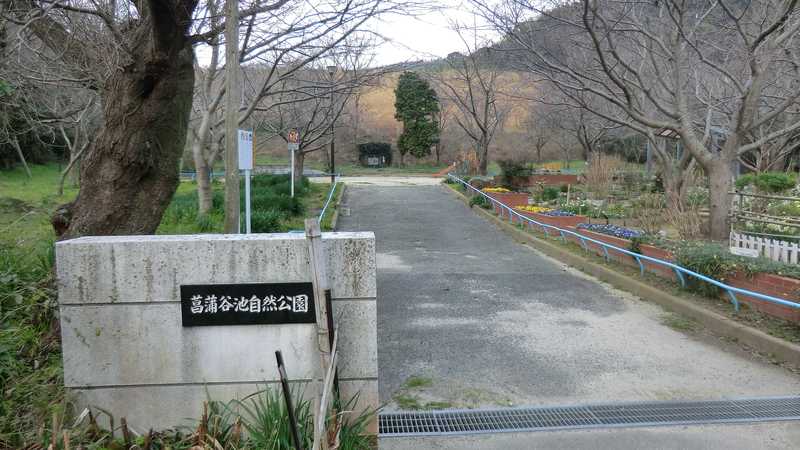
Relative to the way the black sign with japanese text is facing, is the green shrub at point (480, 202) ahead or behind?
behind

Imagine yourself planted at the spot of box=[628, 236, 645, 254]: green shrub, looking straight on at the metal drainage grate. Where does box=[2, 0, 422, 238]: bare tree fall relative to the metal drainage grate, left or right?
right

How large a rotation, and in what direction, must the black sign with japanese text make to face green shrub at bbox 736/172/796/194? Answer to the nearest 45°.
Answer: approximately 135° to its left

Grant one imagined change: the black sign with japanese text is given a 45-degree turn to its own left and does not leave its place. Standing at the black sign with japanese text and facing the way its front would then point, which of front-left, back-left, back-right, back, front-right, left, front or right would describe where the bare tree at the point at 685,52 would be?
left

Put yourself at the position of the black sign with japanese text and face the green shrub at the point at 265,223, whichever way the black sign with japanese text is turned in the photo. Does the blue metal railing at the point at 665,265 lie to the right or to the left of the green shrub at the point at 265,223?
right

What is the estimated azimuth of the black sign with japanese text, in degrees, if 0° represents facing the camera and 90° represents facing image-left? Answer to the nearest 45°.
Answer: approximately 0°

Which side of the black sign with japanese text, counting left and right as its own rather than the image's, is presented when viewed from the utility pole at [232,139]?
back

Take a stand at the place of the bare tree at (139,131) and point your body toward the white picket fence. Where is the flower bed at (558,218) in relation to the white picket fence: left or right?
left

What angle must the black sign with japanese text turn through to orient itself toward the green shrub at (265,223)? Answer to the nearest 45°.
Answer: approximately 180°

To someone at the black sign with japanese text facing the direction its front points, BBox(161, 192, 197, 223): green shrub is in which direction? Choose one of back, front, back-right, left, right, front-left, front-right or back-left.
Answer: back

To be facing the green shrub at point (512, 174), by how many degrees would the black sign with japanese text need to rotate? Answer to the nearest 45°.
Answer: approximately 135° to its left

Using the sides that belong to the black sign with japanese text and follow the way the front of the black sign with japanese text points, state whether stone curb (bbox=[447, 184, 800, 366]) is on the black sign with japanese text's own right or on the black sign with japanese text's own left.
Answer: on the black sign with japanese text's own left

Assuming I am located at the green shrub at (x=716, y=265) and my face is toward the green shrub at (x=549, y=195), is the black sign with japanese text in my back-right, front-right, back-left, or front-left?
back-left

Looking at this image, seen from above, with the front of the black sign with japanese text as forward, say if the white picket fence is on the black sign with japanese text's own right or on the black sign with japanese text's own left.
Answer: on the black sign with japanese text's own left
